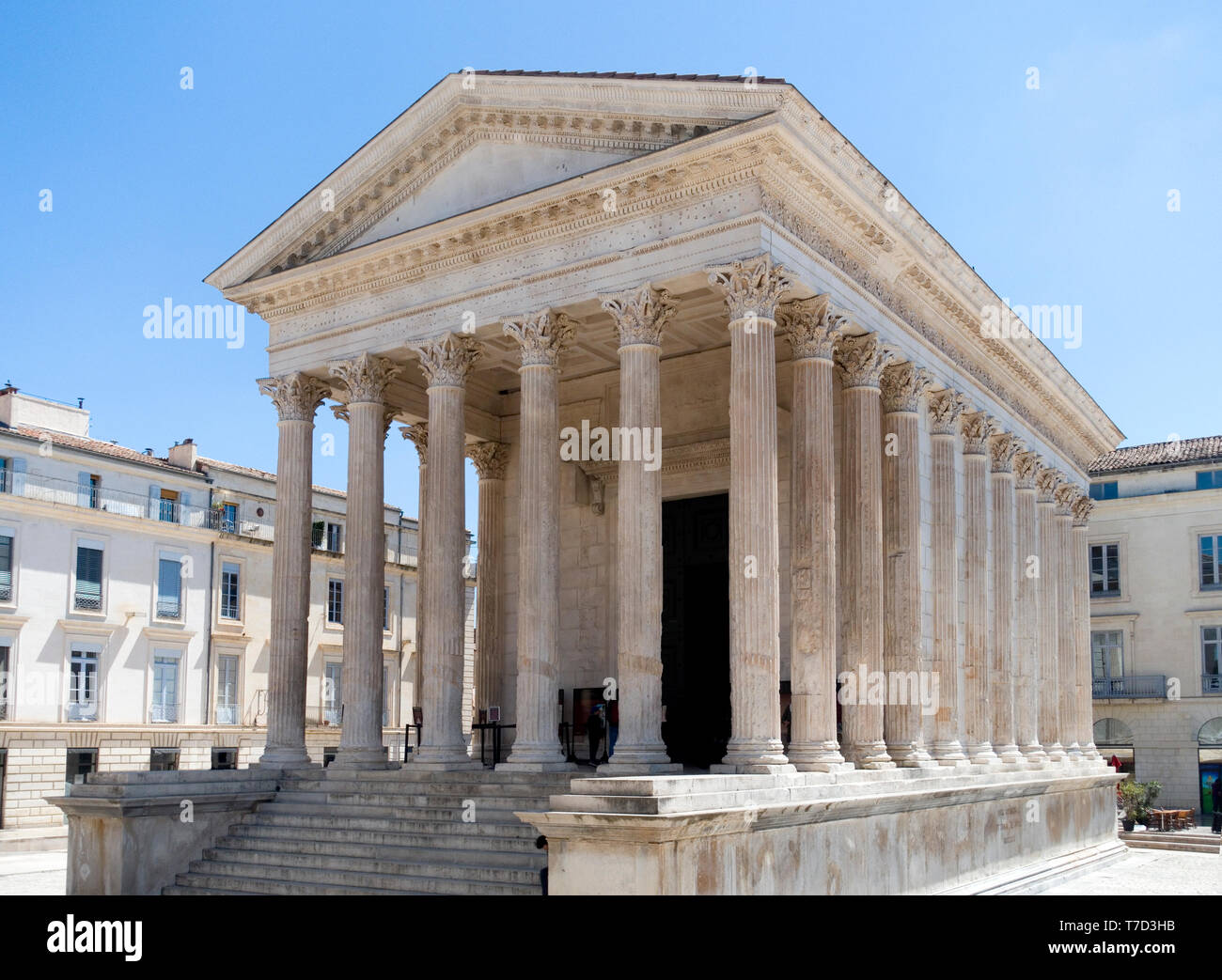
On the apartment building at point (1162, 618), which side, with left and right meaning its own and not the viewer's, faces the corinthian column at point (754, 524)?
front

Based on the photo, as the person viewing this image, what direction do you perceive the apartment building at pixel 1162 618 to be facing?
facing the viewer

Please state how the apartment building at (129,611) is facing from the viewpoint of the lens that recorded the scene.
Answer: facing the viewer and to the right of the viewer

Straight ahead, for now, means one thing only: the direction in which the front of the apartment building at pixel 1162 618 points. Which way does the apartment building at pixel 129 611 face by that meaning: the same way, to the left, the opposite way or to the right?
to the left

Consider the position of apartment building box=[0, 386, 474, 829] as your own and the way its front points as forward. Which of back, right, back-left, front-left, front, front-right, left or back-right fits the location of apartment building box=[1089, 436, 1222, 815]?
front-left

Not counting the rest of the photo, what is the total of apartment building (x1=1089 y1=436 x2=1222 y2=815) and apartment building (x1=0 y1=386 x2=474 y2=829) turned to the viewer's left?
0

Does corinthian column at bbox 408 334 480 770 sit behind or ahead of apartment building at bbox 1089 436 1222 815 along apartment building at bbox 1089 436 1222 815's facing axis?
ahead

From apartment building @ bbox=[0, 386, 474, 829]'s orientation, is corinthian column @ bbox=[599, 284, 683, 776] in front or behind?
in front

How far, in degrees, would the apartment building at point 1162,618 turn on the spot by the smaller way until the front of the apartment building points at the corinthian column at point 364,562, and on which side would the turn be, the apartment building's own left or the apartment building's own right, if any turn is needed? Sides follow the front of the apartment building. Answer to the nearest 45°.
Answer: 0° — it already faces it

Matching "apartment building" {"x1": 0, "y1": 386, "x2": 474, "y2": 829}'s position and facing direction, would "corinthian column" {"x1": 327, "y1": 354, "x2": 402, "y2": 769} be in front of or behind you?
in front
